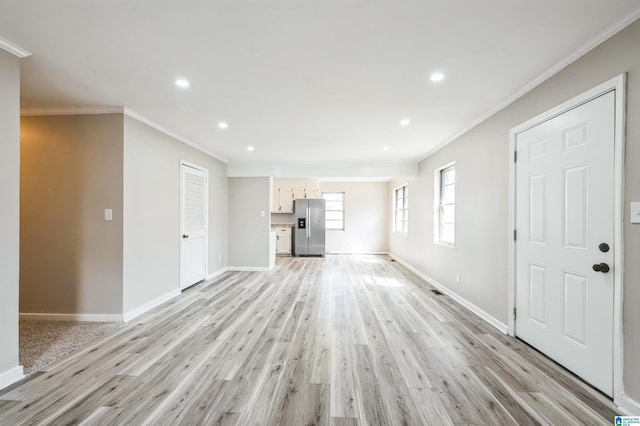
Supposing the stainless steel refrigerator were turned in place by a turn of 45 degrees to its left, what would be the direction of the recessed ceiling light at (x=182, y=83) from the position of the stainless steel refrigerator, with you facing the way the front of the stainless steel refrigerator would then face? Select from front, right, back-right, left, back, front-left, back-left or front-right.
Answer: front-right

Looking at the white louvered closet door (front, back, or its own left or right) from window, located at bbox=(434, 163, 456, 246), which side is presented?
front

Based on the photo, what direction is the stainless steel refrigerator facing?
toward the camera

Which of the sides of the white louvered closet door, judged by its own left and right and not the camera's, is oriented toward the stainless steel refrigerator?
left

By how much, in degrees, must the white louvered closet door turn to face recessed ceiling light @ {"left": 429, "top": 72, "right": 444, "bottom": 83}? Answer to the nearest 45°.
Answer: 0° — it already faces it

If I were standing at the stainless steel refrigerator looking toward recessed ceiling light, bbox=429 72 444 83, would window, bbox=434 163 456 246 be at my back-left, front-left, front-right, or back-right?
front-left

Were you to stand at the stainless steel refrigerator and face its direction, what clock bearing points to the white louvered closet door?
The white louvered closet door is roughly at 1 o'clock from the stainless steel refrigerator.

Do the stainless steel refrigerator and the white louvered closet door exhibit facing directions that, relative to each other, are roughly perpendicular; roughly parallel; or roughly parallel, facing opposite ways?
roughly perpendicular

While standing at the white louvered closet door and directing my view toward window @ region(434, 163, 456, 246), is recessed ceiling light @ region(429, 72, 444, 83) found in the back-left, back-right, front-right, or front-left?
front-right

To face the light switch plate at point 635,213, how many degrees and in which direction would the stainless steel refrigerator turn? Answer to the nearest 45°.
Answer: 0° — it already faces it

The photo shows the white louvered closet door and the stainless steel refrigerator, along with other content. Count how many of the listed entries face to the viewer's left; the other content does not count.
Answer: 0

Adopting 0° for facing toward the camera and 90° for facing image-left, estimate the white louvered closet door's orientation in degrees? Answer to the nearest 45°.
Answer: approximately 315°

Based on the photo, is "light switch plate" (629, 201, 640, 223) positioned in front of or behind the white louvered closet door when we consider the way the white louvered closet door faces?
in front

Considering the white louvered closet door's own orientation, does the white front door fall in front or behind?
in front
